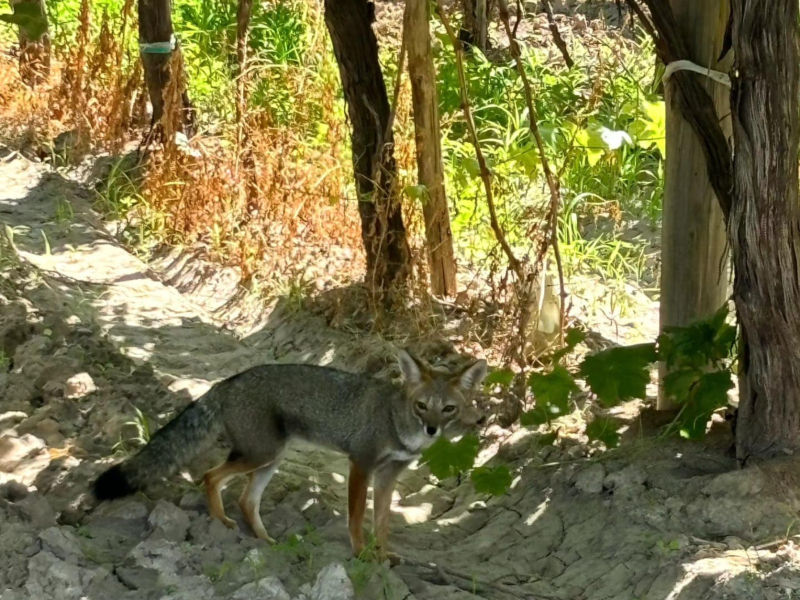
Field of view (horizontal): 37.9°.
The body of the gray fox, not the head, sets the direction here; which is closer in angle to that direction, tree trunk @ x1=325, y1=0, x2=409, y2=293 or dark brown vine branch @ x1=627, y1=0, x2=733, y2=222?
the dark brown vine branch

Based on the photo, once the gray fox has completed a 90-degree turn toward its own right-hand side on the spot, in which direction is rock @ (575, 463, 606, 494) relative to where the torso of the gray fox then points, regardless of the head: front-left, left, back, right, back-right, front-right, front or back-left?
back-left

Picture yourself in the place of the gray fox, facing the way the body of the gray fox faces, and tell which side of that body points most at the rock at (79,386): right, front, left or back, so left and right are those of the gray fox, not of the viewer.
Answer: back

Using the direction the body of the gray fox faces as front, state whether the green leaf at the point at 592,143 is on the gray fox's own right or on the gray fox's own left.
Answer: on the gray fox's own left

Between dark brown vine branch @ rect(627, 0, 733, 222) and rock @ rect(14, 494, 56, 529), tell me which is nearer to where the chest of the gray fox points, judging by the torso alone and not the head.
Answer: the dark brown vine branch

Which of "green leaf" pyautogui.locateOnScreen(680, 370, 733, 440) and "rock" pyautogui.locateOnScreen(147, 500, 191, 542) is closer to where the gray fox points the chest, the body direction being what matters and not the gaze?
the green leaf

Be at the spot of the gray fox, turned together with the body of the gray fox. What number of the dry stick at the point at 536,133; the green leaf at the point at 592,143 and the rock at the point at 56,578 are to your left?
2

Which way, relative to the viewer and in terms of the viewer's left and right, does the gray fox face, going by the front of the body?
facing the viewer and to the right of the viewer

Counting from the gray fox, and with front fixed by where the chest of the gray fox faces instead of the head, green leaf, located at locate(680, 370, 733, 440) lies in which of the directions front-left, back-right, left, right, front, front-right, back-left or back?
front-left

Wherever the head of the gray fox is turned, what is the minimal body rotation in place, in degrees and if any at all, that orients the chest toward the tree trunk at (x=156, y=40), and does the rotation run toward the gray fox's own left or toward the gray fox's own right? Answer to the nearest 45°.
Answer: approximately 135° to the gray fox's own left

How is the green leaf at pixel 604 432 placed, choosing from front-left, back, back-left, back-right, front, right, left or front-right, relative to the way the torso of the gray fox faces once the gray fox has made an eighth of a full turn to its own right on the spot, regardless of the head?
left

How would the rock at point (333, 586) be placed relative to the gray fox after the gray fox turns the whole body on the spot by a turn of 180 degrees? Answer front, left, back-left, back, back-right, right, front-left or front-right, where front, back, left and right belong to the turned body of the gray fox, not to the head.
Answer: back-left

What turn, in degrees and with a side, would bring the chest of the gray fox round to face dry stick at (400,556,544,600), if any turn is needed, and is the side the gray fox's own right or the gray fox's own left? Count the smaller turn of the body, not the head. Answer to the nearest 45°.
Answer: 0° — it already faces it

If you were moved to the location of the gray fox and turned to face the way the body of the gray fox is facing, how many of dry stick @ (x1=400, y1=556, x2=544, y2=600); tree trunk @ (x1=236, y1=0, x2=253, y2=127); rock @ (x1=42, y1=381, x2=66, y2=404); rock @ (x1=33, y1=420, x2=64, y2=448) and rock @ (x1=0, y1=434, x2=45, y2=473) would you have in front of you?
1

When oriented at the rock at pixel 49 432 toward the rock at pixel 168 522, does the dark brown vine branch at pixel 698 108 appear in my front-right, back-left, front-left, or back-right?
front-left

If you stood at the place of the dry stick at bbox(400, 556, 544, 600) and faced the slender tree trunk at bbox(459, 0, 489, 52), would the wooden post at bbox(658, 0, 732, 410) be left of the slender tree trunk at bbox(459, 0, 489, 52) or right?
right
